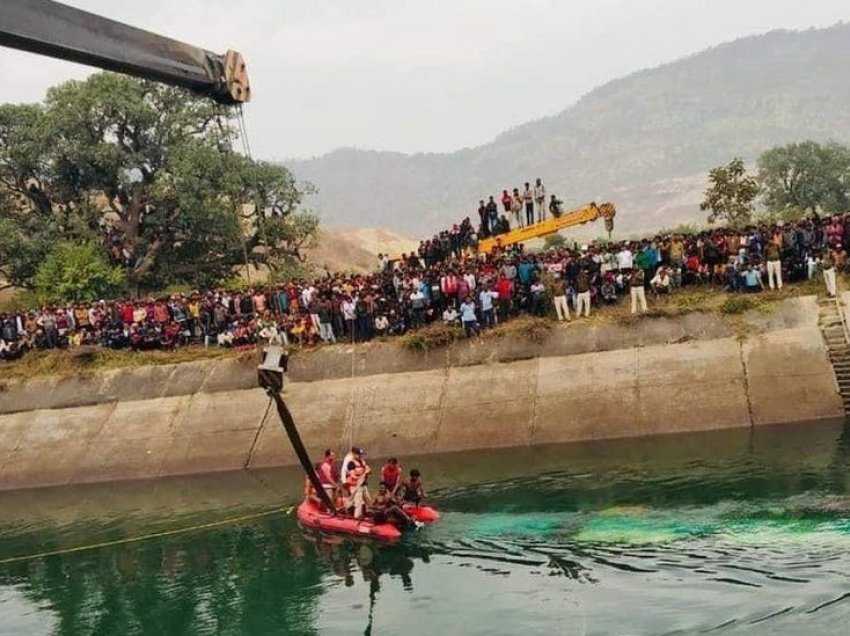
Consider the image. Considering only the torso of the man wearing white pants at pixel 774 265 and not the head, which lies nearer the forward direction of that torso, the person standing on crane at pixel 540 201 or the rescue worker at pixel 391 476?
the rescue worker

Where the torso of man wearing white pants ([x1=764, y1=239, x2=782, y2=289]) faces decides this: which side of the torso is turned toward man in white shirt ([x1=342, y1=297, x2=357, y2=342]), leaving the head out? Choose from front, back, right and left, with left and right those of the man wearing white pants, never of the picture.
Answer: right

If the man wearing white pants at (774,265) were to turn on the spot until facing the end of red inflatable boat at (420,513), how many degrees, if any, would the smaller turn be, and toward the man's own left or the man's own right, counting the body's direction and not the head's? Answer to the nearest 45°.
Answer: approximately 45° to the man's own right

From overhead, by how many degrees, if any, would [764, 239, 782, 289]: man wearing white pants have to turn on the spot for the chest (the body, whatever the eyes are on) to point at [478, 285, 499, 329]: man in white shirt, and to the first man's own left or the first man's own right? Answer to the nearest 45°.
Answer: approximately 90° to the first man's own right

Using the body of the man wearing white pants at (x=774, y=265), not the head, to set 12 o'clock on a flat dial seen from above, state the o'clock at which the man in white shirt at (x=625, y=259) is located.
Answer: The man in white shirt is roughly at 3 o'clock from the man wearing white pants.

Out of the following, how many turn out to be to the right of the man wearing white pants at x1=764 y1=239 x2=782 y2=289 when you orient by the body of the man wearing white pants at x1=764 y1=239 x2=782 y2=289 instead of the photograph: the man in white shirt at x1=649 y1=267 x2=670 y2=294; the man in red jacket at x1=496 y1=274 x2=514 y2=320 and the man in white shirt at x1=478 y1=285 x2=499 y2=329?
3

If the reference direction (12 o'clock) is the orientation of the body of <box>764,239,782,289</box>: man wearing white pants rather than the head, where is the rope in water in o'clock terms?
The rope in water is roughly at 2 o'clock from the man wearing white pants.

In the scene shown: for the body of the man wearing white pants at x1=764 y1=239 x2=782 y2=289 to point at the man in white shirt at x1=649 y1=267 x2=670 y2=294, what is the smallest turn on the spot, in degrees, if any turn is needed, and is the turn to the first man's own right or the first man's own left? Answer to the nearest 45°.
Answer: approximately 90° to the first man's own right

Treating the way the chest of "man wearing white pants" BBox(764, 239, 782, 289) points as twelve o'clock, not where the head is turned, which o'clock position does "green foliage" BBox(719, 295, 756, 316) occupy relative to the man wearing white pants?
The green foliage is roughly at 2 o'clock from the man wearing white pants.

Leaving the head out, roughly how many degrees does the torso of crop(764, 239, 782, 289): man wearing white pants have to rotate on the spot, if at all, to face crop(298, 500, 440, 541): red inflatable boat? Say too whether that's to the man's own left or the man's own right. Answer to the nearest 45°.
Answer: approximately 45° to the man's own right

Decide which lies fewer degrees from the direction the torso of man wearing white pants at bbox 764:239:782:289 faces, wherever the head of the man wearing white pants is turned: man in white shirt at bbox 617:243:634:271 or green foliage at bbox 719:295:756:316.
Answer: the green foliage

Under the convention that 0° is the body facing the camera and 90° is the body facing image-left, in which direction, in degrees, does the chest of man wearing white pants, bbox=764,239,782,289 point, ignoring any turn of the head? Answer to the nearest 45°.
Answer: approximately 0°

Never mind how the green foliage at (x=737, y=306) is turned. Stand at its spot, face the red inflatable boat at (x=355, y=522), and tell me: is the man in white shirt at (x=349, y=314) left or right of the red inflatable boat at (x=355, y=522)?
right
